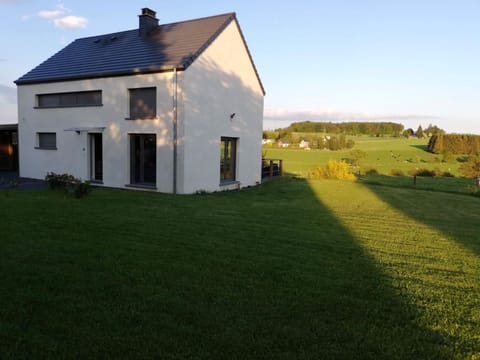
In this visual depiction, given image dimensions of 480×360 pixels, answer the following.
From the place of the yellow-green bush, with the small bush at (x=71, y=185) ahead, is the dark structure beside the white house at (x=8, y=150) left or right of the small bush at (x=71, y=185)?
right

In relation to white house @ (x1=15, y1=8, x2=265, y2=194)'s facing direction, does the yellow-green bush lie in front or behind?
behind

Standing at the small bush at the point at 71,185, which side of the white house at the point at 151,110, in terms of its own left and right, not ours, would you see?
front

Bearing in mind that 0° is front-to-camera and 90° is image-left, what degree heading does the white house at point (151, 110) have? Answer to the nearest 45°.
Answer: approximately 45°

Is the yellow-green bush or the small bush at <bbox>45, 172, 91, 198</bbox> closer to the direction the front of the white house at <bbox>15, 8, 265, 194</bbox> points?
the small bush

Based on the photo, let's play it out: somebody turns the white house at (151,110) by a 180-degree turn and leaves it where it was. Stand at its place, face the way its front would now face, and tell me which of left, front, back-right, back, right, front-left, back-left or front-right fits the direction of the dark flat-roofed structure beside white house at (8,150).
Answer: left
